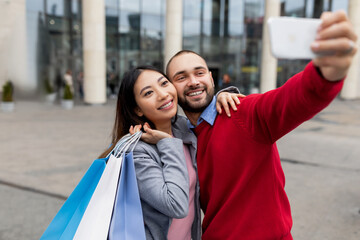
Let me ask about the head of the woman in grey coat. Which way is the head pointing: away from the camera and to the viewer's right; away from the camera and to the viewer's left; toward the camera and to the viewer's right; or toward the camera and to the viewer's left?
toward the camera and to the viewer's right

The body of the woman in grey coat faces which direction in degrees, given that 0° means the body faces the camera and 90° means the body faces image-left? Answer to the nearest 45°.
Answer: approximately 315°
